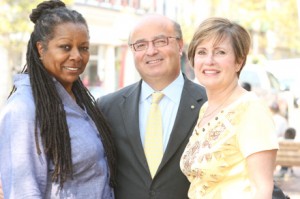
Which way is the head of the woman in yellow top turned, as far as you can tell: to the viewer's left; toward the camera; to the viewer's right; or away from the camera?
toward the camera

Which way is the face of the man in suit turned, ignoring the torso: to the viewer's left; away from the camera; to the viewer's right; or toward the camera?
toward the camera

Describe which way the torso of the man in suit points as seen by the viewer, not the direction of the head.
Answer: toward the camera

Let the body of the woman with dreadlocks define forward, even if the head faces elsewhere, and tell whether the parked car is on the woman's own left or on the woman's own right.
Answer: on the woman's own left

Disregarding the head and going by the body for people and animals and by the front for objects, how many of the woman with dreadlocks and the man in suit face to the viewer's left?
0

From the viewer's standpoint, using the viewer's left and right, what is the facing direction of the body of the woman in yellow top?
facing the viewer and to the left of the viewer

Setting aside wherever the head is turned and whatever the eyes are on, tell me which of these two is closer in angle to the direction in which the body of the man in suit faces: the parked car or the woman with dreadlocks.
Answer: the woman with dreadlocks

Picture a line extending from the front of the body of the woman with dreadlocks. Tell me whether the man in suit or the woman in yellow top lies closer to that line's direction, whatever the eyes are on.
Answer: the woman in yellow top

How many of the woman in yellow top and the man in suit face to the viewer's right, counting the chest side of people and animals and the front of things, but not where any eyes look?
0

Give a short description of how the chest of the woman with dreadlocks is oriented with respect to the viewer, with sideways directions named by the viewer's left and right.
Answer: facing the viewer and to the right of the viewer
